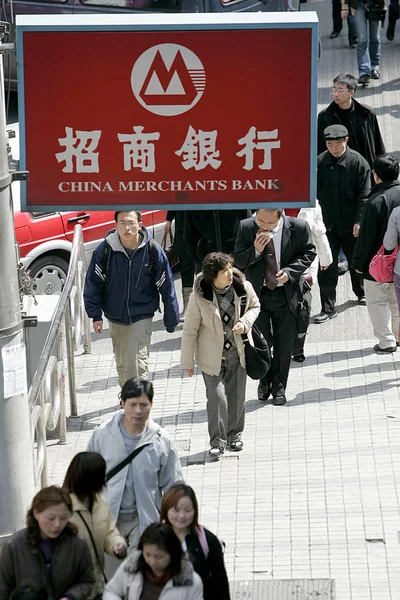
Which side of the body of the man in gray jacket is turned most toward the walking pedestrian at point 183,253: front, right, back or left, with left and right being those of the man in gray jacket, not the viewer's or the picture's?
back

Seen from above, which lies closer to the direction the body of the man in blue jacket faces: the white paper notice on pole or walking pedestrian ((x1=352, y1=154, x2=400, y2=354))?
the white paper notice on pole

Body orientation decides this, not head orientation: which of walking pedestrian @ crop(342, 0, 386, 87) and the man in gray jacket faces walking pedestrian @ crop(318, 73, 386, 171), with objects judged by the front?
walking pedestrian @ crop(342, 0, 386, 87)

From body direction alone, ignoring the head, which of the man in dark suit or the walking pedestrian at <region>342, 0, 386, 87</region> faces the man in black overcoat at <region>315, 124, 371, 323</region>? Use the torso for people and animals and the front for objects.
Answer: the walking pedestrian

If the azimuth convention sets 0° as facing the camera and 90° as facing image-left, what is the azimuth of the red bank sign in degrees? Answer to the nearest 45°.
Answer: approximately 0°

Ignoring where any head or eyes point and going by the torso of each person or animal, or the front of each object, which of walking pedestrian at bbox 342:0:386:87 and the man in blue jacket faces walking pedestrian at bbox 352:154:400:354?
walking pedestrian at bbox 342:0:386:87

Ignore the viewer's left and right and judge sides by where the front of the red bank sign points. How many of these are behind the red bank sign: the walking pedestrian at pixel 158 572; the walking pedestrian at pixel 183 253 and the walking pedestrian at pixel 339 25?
2

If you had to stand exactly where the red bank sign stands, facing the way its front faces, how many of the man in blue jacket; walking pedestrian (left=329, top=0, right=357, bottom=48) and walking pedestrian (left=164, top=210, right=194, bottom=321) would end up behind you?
3

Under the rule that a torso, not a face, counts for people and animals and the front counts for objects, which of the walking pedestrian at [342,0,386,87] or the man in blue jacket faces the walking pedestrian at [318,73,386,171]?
the walking pedestrian at [342,0,386,87]

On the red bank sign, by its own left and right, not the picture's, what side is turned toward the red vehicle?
back

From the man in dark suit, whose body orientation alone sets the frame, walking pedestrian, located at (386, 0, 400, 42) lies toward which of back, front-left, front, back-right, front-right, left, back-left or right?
back

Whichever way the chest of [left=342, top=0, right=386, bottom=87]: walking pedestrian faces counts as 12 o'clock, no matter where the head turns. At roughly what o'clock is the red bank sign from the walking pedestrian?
The red bank sign is roughly at 12 o'clock from the walking pedestrian.
